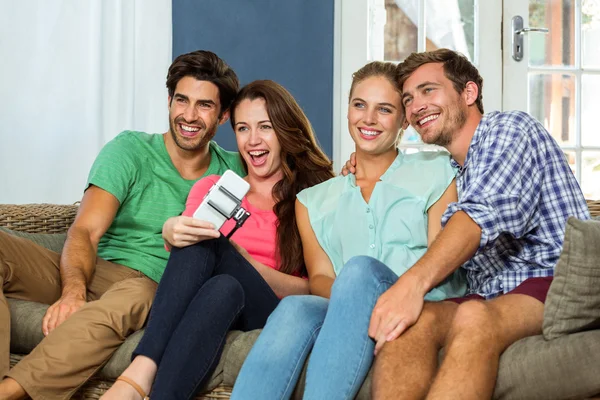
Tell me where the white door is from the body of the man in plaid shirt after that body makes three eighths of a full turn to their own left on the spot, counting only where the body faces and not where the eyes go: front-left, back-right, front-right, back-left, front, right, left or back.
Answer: left

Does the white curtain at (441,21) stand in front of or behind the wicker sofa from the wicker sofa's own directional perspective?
behind

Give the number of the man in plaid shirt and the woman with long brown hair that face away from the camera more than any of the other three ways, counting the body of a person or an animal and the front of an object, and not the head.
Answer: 0

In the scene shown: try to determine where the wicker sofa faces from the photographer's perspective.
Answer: facing the viewer

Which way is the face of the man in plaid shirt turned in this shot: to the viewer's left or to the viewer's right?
to the viewer's left

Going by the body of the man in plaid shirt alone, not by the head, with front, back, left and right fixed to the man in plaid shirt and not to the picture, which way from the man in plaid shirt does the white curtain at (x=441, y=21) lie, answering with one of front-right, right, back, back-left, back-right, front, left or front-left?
back-right

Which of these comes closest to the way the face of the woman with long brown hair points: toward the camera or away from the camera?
toward the camera

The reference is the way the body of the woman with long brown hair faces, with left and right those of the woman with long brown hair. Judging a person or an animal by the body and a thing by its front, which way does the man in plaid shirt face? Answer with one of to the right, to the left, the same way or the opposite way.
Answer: the same way

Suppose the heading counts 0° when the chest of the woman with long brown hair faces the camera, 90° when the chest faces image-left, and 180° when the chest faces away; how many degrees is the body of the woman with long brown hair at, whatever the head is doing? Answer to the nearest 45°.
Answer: approximately 45°

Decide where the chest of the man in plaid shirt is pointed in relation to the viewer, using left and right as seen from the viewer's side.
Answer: facing the viewer and to the left of the viewer
